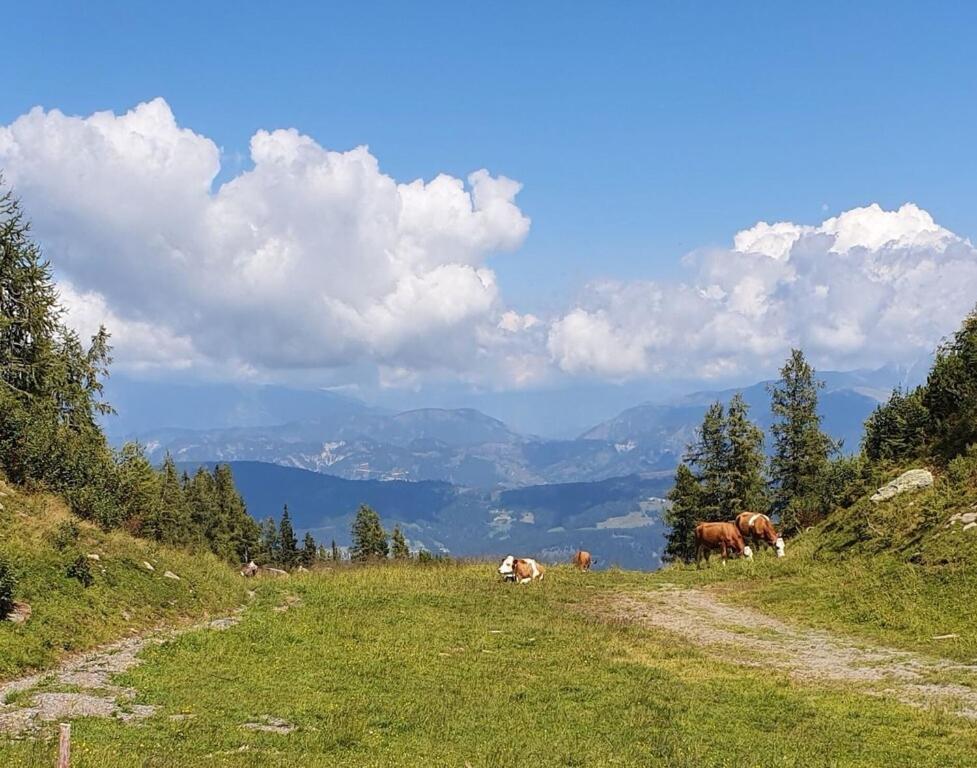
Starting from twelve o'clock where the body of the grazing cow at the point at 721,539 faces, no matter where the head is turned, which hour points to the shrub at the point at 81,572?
The shrub is roughly at 4 o'clock from the grazing cow.

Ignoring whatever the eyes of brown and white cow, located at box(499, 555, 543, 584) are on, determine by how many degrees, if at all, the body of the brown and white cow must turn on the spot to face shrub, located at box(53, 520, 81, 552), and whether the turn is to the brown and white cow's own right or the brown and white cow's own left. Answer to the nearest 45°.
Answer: approximately 45° to the brown and white cow's own left

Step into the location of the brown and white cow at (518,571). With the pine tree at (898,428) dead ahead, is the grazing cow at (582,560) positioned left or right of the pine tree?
left

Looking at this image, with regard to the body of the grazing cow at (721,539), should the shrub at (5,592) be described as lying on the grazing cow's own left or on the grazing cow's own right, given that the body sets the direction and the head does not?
on the grazing cow's own right

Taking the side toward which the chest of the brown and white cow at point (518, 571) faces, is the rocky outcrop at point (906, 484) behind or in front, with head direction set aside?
behind

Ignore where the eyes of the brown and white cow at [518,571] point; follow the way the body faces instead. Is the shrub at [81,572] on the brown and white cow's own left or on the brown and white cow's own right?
on the brown and white cow's own left

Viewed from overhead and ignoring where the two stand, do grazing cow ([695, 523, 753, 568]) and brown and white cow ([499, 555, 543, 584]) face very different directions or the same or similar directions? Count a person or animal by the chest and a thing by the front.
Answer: very different directions

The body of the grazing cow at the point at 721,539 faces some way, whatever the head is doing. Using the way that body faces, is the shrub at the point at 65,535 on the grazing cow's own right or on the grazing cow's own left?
on the grazing cow's own right

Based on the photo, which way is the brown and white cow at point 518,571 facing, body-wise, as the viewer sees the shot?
to the viewer's left

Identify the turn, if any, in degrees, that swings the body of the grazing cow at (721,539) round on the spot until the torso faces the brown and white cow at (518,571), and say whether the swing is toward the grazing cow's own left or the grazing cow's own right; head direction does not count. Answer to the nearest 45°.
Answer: approximately 135° to the grazing cow's own right

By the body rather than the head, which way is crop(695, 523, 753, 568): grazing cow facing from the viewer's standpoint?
to the viewer's right

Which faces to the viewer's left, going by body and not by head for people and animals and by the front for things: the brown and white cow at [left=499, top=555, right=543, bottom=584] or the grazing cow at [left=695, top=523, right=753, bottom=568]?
the brown and white cow
